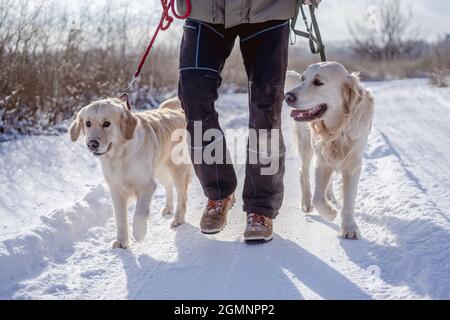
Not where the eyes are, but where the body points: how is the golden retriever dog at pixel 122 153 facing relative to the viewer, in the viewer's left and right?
facing the viewer and to the left of the viewer

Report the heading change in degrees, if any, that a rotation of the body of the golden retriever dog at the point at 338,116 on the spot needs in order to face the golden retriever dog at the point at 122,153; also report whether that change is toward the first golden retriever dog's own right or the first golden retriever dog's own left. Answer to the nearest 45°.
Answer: approximately 90° to the first golden retriever dog's own right

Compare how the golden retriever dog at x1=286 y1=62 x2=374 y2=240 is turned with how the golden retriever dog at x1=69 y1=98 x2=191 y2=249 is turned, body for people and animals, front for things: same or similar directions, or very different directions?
same or similar directions

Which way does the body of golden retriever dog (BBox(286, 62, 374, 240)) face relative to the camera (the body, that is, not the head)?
toward the camera

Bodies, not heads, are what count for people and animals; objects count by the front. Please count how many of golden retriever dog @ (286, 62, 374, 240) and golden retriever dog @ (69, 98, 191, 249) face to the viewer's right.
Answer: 0

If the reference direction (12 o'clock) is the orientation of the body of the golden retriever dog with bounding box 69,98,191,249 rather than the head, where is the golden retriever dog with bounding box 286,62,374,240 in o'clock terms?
the golden retriever dog with bounding box 286,62,374,240 is roughly at 8 o'clock from the golden retriever dog with bounding box 69,98,191,249.
